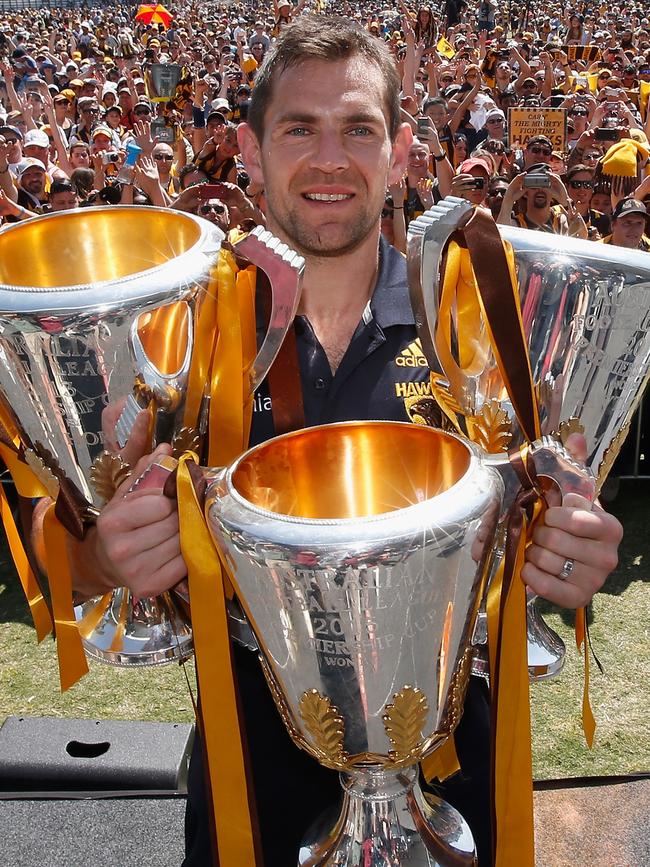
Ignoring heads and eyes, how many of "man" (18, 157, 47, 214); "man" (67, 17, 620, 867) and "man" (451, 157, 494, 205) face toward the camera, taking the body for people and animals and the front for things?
3

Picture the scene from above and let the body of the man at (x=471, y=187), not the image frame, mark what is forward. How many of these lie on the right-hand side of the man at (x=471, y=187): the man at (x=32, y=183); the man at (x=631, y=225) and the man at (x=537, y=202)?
1

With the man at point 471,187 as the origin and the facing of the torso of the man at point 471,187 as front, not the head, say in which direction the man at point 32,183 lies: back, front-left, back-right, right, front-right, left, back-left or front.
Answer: right

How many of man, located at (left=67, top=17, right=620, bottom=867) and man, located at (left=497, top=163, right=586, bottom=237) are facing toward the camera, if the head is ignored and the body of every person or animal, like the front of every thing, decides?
2

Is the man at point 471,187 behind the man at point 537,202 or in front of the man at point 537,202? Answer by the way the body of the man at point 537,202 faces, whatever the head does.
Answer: behind

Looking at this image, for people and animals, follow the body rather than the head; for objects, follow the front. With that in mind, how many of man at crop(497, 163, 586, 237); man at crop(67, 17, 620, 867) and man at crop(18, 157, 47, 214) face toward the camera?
3

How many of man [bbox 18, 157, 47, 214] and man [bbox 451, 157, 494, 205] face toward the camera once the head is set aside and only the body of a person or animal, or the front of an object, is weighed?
2

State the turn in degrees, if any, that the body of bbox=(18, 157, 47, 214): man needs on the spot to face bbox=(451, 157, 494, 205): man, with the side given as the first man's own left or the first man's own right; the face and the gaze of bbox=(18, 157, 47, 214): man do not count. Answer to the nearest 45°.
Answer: approximately 45° to the first man's own left

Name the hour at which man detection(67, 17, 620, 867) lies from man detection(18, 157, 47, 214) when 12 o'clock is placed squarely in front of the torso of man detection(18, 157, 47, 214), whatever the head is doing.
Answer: man detection(67, 17, 620, 867) is roughly at 12 o'clock from man detection(18, 157, 47, 214).

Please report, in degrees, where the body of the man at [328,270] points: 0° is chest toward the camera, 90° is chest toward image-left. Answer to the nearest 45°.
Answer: approximately 0°

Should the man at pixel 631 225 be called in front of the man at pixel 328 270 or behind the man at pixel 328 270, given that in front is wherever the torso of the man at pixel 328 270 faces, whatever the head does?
behind
